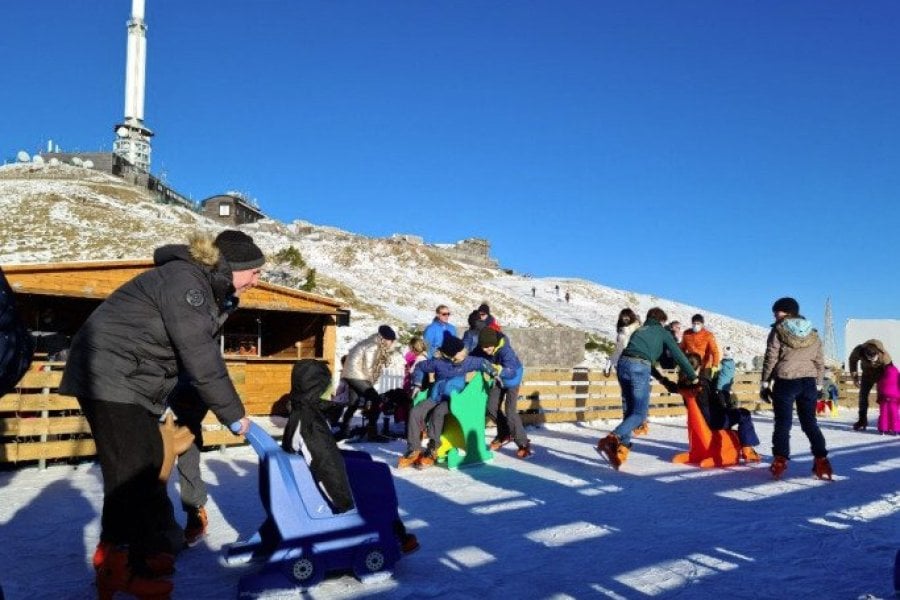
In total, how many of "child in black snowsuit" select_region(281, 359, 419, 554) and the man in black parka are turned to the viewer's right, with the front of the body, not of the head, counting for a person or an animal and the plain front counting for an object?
2

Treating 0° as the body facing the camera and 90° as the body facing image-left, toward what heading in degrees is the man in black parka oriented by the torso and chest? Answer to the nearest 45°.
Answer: approximately 270°

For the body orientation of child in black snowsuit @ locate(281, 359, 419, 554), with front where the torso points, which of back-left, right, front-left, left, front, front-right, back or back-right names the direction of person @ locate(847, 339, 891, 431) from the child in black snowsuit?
front-left

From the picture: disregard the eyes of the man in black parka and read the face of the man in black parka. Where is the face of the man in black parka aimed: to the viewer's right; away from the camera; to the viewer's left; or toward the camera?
to the viewer's right

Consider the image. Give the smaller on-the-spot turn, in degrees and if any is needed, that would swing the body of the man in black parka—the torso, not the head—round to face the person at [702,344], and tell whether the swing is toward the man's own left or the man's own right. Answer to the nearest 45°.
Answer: approximately 45° to the man's own left

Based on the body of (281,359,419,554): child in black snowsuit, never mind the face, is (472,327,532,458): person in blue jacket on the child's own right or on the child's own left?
on the child's own left

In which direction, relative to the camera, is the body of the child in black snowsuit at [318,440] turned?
to the viewer's right

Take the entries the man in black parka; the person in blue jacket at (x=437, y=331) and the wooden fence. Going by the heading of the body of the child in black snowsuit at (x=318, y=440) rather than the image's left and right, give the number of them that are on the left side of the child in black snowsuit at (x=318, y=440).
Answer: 2
